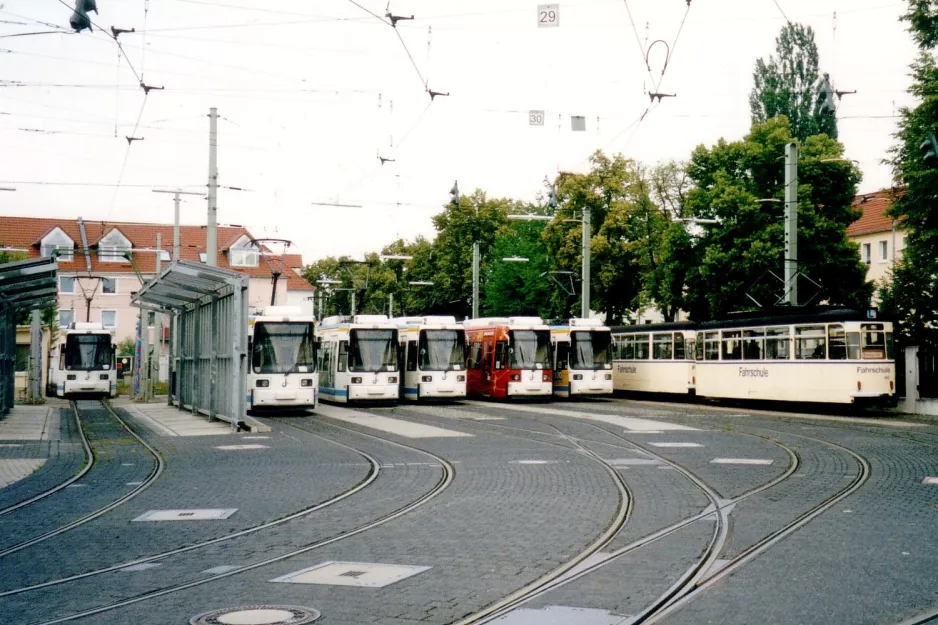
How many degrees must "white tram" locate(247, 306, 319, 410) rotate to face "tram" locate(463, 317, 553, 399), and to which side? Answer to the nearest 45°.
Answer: approximately 135° to its left

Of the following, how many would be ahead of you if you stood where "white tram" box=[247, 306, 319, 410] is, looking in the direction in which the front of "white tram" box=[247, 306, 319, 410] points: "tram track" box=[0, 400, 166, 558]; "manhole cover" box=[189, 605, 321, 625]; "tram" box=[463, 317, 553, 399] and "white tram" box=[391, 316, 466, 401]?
2

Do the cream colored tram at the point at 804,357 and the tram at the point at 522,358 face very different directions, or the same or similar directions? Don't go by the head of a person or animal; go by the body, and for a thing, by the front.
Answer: very different directions

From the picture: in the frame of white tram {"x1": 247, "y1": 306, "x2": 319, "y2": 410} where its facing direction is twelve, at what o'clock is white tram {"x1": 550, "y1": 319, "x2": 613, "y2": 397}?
white tram {"x1": 550, "y1": 319, "x2": 613, "y2": 397} is roughly at 8 o'clock from white tram {"x1": 247, "y1": 306, "x2": 319, "y2": 410}.

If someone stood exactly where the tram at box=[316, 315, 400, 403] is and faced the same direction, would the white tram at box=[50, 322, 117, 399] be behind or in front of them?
behind
